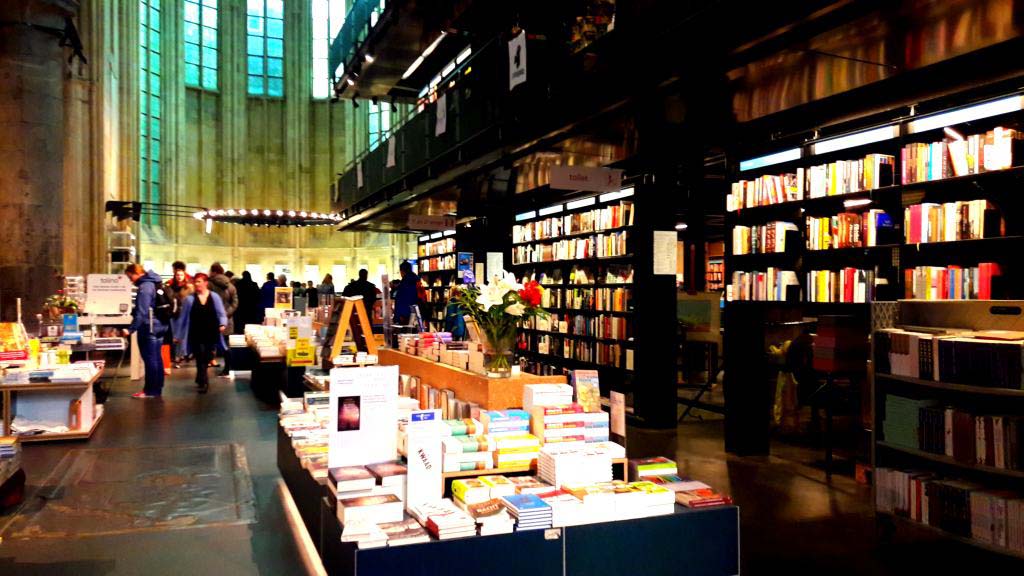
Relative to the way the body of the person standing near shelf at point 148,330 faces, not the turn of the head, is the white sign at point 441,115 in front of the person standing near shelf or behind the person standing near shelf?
behind

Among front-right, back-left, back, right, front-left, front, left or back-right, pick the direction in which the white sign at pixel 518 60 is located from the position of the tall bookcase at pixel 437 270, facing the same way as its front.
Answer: front-left

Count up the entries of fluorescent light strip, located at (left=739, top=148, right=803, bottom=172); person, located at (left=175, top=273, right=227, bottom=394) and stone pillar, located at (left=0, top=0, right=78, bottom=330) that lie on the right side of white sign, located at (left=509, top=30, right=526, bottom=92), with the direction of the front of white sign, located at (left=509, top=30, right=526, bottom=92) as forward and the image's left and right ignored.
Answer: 2

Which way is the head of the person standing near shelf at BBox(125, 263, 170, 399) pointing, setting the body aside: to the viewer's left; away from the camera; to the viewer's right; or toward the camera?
to the viewer's left

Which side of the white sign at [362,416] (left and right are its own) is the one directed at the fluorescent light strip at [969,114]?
left

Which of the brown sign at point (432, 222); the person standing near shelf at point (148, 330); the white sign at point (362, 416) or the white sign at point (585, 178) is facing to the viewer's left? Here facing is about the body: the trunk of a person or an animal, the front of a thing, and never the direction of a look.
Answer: the person standing near shelf

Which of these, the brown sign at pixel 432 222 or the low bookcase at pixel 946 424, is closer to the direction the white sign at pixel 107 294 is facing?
the low bookcase

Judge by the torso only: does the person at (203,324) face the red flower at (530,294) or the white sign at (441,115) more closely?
the red flower

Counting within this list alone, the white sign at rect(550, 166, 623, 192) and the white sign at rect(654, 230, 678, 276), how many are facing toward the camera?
2

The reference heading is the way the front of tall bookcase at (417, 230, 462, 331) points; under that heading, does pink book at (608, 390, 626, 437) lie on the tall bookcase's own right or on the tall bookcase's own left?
on the tall bookcase's own left

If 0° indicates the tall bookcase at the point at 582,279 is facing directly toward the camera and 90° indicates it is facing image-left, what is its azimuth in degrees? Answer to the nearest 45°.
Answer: approximately 45°

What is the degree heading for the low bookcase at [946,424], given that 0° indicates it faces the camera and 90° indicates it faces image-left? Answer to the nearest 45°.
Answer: approximately 45°

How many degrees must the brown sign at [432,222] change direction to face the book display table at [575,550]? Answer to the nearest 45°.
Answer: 0° — it already faces it

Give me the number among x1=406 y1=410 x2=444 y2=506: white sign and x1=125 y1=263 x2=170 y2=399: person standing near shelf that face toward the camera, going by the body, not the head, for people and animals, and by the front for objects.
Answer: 1

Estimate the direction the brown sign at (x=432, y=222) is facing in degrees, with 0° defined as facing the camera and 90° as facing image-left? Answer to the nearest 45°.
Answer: approximately 0°

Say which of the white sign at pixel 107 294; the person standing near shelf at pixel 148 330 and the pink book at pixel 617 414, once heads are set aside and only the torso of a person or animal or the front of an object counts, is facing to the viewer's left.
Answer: the person standing near shelf

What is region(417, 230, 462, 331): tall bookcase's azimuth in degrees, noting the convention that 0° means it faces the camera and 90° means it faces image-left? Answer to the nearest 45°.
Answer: approximately 45°

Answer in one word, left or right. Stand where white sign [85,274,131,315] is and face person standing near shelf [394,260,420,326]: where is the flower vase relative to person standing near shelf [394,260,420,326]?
right
